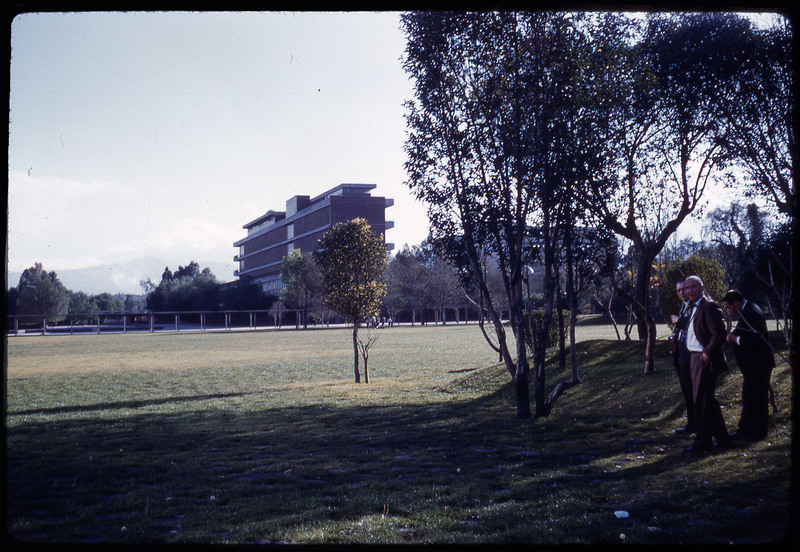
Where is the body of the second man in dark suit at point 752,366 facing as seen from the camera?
to the viewer's left

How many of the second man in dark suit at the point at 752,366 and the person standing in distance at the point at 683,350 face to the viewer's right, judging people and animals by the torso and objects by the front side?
0

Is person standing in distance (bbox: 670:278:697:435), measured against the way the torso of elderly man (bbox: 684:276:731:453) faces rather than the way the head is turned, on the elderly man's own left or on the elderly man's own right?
on the elderly man's own right

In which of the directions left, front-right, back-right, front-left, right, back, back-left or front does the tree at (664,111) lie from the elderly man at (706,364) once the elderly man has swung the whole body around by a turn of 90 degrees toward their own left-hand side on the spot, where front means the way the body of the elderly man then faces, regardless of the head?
back-left

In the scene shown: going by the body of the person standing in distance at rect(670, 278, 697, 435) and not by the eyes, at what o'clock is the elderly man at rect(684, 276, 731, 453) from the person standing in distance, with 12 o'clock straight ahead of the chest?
The elderly man is roughly at 10 o'clock from the person standing in distance.

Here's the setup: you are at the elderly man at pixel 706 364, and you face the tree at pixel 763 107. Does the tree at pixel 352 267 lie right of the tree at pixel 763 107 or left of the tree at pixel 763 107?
left

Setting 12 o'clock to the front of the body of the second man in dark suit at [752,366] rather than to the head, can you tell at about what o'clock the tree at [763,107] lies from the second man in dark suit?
The tree is roughly at 3 o'clock from the second man in dark suit.

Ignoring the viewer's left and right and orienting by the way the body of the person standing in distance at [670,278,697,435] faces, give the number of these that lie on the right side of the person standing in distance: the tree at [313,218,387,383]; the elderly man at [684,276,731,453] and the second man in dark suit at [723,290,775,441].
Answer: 1

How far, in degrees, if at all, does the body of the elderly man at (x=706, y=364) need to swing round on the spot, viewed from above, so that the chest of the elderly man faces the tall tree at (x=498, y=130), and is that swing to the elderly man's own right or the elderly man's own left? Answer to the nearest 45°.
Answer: approximately 90° to the elderly man's own right

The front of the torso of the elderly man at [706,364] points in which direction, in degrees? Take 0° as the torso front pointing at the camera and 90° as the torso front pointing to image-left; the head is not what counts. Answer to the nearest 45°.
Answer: approximately 45°
